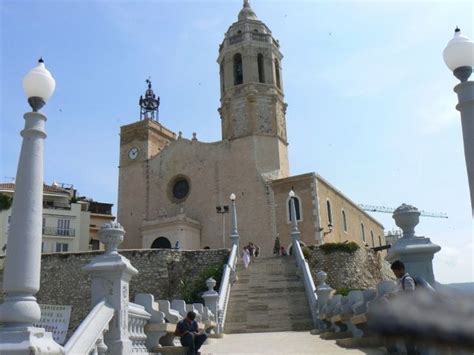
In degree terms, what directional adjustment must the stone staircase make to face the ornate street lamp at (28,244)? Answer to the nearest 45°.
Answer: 0° — it already faces it

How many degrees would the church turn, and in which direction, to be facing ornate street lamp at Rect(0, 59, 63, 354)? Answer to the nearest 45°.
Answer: approximately 45° to its left

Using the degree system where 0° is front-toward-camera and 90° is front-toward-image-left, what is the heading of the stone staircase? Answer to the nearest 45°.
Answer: approximately 0°

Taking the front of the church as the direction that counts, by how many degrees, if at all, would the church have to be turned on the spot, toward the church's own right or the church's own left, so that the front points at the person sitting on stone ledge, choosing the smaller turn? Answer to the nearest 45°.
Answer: approximately 45° to the church's own left

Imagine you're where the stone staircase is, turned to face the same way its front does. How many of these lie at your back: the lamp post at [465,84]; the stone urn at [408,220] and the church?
1

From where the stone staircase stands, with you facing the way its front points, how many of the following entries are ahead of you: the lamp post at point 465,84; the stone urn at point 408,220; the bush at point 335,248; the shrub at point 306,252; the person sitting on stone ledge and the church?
3

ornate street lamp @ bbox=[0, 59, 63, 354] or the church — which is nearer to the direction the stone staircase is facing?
the ornate street lamp

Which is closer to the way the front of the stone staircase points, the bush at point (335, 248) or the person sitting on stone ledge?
the person sitting on stone ledge

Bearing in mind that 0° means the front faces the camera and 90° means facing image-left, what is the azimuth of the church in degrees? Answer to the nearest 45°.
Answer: approximately 45°

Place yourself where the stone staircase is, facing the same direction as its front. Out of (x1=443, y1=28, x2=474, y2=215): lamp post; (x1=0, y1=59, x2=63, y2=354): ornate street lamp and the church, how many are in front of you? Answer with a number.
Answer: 2
